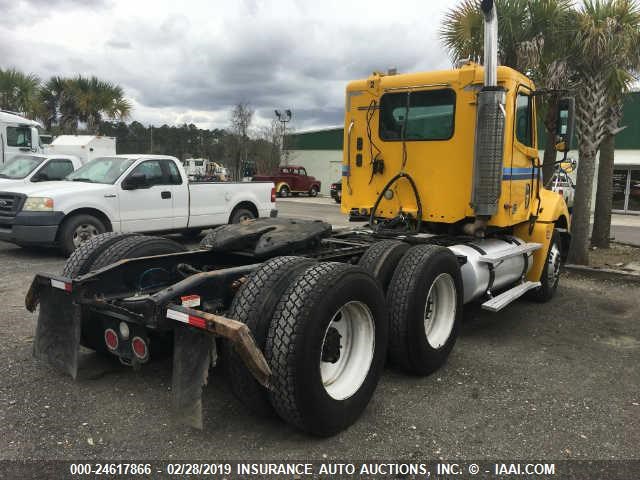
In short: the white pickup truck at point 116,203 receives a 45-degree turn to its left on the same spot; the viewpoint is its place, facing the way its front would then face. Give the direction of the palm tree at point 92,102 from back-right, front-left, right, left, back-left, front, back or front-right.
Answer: back

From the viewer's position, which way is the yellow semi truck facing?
facing away from the viewer and to the right of the viewer

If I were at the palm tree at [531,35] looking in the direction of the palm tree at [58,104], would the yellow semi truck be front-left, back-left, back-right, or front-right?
back-left

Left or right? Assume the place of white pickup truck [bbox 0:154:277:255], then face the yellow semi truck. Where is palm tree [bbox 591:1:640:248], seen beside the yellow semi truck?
left

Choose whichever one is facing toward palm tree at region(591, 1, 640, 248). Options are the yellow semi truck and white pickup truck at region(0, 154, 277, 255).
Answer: the yellow semi truck

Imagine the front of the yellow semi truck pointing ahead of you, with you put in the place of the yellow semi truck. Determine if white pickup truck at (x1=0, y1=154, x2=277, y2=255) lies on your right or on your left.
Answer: on your left

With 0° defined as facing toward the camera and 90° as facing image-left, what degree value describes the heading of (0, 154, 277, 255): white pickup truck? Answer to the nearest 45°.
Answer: approximately 45°

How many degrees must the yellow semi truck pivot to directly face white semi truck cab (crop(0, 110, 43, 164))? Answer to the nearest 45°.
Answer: approximately 90° to its left
